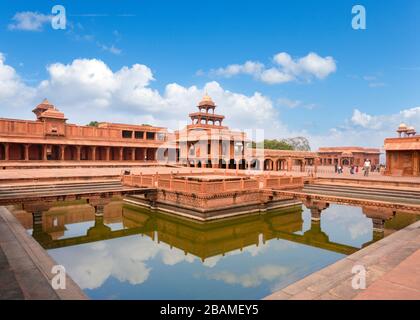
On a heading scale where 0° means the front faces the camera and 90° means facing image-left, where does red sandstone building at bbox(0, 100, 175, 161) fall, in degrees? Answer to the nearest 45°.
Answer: approximately 315°
